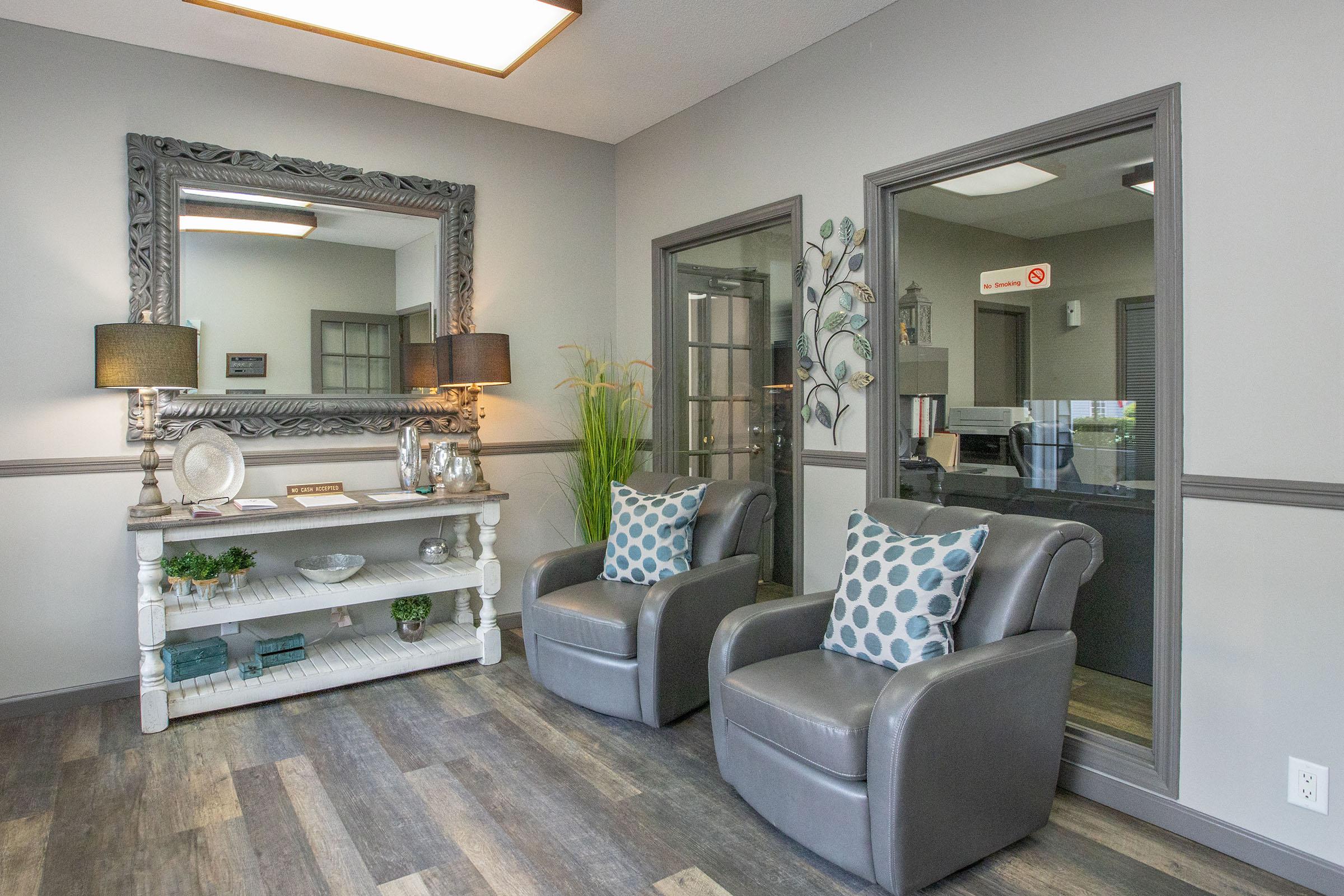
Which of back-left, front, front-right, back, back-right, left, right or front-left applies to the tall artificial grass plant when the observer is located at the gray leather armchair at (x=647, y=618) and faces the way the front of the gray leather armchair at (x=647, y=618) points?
back-right

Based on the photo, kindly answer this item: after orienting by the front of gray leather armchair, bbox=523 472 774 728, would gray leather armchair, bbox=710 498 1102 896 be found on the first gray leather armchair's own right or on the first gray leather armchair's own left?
on the first gray leather armchair's own left

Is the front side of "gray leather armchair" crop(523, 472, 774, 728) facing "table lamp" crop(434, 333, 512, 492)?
no

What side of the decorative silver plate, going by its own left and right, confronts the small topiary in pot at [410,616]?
left

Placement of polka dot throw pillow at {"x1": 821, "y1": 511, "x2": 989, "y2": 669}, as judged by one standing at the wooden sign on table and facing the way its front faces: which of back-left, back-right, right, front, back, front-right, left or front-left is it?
front-left

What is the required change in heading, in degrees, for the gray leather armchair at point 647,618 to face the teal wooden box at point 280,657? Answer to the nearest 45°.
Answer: approximately 45° to its right

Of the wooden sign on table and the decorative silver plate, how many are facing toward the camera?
2

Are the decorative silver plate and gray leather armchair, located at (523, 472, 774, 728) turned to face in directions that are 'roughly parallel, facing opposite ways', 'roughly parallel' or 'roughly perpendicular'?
roughly perpendicular

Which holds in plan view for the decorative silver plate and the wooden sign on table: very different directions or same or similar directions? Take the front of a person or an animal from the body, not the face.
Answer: same or similar directions

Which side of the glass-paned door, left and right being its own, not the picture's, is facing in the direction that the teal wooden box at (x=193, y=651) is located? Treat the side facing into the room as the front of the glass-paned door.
front

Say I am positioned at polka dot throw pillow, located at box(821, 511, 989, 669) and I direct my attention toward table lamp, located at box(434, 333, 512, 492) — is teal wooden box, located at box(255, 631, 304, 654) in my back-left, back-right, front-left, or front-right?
front-left

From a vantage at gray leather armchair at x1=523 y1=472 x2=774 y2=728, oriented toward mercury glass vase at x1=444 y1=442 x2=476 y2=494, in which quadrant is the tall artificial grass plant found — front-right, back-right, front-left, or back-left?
front-right

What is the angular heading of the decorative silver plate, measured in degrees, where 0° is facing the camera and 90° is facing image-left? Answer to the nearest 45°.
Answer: approximately 0°

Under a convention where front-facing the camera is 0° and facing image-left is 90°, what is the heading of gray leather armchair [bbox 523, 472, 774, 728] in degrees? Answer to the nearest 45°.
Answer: approximately 45°

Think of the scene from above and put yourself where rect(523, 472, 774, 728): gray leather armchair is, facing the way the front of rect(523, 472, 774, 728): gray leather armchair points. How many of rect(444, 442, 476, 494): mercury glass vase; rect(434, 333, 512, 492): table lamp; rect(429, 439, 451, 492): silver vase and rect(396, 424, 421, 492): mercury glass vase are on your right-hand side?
4

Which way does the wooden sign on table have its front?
toward the camera

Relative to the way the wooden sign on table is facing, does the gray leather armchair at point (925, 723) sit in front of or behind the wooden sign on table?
in front

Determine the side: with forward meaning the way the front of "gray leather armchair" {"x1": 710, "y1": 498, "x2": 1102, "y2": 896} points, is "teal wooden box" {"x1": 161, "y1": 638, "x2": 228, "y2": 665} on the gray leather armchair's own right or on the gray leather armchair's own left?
on the gray leather armchair's own right

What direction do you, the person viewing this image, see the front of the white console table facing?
facing the viewer

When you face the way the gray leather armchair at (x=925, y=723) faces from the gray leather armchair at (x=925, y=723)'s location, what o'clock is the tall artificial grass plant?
The tall artificial grass plant is roughly at 3 o'clock from the gray leather armchair.
